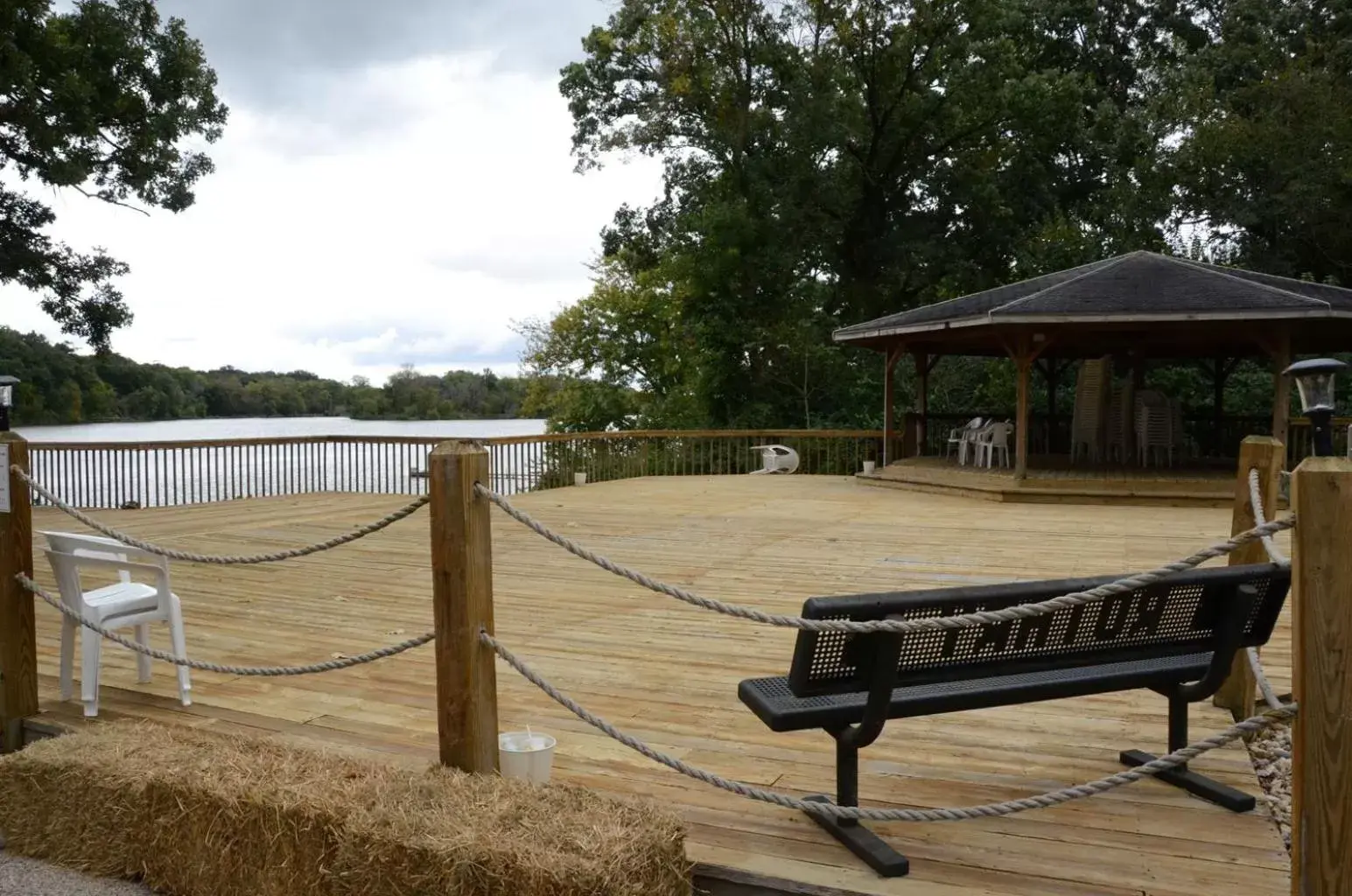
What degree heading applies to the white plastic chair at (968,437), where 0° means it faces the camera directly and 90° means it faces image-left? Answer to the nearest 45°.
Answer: approximately 45°

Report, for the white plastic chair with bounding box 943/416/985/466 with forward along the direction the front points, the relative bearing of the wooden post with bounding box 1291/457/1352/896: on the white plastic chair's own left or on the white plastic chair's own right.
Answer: on the white plastic chair's own left

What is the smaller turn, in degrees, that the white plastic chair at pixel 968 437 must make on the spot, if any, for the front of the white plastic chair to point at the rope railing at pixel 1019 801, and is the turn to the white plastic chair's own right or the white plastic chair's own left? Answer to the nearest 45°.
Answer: approximately 45° to the white plastic chair's own left

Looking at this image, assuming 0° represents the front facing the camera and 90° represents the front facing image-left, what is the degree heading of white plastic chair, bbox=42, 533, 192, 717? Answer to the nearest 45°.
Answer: approximately 225°

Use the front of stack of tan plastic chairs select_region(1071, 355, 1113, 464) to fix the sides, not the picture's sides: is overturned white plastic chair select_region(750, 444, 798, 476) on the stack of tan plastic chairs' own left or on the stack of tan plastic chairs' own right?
on the stack of tan plastic chairs' own right

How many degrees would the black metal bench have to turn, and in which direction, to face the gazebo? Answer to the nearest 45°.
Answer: approximately 45° to its right

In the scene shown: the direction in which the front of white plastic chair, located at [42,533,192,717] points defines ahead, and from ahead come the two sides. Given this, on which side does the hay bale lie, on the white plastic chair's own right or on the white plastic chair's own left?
on the white plastic chair's own right

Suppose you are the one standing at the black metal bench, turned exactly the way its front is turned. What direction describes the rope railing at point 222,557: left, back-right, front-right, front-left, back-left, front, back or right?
front-left

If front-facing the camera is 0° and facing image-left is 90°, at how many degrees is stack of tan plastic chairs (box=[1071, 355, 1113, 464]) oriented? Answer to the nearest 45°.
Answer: approximately 45°

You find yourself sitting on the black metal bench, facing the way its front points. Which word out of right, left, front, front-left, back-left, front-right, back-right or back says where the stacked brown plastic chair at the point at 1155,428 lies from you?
front-right

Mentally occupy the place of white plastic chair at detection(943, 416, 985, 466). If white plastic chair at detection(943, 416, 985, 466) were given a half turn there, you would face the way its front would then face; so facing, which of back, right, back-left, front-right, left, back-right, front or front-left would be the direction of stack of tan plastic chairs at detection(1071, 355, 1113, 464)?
front-right

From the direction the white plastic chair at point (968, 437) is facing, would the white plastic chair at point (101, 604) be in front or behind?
in front
